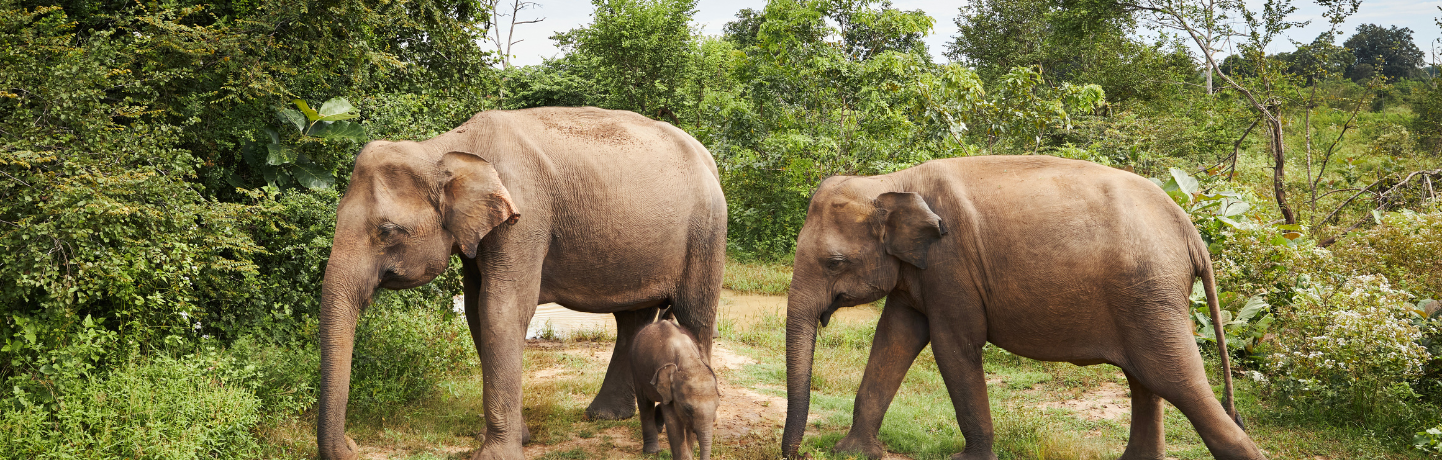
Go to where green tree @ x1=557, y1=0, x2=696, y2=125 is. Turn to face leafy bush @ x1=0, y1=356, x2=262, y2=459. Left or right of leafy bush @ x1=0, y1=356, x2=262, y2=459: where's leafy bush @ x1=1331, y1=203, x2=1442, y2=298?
left

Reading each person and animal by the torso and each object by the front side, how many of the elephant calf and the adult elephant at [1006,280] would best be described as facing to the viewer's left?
1

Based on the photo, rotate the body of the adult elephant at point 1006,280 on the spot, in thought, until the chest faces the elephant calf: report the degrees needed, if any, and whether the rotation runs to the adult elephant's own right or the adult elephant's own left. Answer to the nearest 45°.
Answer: approximately 45° to the adult elephant's own left

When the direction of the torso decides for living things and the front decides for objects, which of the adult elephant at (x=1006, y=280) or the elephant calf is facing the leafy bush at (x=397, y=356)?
the adult elephant

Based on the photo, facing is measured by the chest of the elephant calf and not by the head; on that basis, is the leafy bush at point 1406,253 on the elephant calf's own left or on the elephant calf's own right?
on the elephant calf's own left

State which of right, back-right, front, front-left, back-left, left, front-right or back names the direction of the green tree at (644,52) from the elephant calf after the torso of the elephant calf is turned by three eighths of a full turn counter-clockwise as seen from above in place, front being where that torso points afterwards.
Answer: front

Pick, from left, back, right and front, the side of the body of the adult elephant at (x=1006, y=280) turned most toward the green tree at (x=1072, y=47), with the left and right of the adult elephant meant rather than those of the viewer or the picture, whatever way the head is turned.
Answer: right

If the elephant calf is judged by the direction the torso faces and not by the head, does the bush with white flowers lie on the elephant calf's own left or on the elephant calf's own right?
on the elephant calf's own left

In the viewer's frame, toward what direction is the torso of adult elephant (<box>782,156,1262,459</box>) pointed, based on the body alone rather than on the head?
to the viewer's left

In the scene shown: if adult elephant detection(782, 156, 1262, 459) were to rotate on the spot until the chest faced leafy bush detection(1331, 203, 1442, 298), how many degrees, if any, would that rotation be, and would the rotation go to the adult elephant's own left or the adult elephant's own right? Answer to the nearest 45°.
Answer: approximately 135° to the adult elephant's own right

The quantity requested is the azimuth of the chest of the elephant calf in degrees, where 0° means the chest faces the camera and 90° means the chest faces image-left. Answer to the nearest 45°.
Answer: approximately 315°

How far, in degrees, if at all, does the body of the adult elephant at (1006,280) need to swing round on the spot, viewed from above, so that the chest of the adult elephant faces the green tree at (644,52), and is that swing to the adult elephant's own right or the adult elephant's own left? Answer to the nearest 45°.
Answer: approximately 45° to the adult elephant's own right
